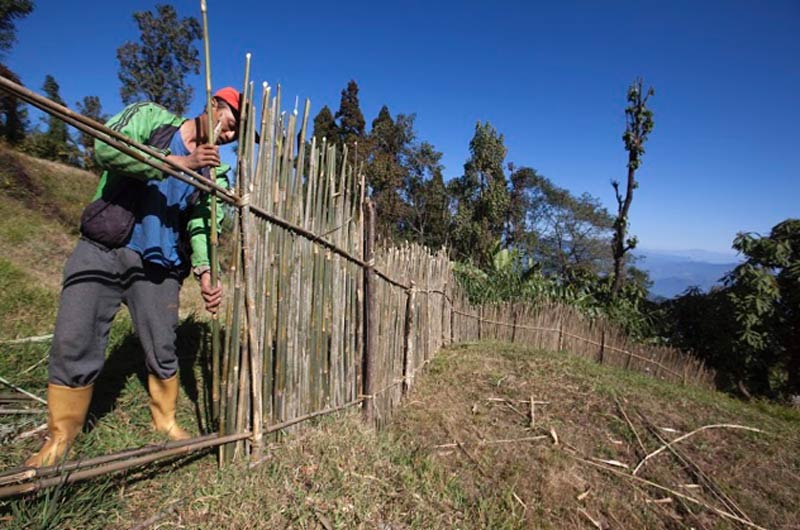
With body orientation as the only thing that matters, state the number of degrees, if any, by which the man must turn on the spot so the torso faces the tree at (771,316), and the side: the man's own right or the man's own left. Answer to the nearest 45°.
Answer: approximately 45° to the man's own left

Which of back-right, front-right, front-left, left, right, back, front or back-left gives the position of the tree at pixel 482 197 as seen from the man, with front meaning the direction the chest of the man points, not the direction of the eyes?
left

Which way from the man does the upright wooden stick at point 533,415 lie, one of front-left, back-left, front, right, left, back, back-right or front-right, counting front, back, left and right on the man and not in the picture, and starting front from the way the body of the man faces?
front-left

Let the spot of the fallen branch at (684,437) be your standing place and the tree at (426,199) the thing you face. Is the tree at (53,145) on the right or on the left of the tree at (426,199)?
left

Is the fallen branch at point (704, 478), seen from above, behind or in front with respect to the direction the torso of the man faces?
in front

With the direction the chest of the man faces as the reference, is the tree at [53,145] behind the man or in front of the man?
behind
